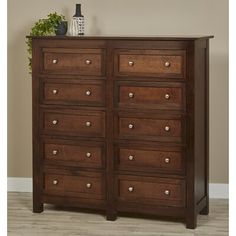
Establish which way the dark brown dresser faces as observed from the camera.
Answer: facing the viewer
